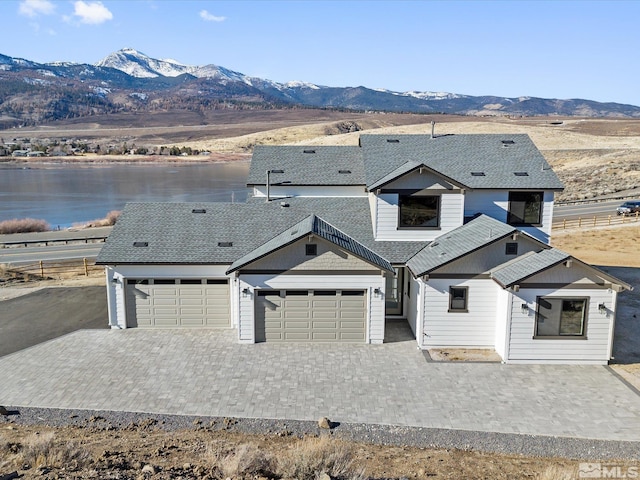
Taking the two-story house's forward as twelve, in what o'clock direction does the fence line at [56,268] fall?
The fence line is roughly at 4 o'clock from the two-story house.

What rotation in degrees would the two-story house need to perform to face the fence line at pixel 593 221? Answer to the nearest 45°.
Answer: approximately 135° to its left

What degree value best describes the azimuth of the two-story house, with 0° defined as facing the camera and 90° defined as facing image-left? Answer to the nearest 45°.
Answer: approximately 0°
